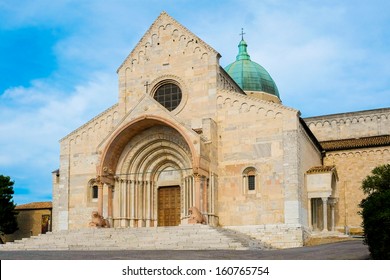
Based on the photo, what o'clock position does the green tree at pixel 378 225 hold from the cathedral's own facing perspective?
The green tree is roughly at 10 o'clock from the cathedral.

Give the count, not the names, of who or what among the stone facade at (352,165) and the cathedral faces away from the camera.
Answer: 0

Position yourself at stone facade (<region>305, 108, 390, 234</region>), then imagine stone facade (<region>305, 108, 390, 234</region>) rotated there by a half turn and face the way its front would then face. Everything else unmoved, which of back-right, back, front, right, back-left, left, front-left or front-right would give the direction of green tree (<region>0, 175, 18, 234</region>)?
back-left

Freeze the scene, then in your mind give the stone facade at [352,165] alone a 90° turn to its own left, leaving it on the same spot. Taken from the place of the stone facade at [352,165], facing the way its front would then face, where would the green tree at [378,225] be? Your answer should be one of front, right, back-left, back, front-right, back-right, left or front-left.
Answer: front-right

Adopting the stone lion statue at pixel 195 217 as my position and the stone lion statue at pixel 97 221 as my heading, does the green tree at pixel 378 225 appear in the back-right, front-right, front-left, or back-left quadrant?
back-left

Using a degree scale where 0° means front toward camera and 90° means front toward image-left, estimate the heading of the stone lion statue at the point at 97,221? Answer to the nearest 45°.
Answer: approximately 45°

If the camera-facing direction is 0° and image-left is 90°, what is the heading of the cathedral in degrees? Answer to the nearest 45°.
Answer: approximately 45°

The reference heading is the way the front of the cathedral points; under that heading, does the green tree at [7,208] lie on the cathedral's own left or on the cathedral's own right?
on the cathedral's own right

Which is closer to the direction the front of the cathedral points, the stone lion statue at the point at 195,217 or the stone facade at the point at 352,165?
the stone lion statue
